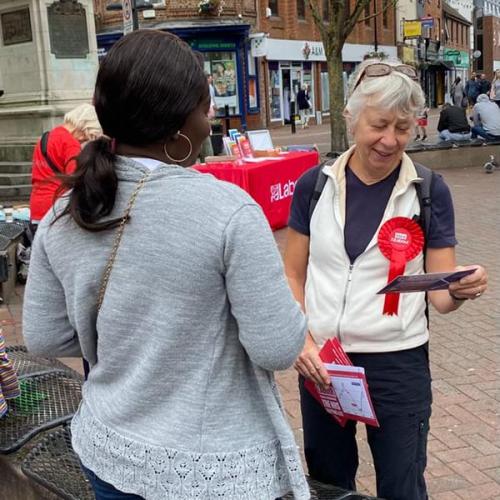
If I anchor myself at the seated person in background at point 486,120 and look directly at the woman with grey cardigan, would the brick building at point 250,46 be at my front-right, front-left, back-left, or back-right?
back-right

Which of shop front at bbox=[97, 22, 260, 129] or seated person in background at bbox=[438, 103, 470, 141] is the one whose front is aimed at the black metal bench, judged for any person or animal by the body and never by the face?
the shop front

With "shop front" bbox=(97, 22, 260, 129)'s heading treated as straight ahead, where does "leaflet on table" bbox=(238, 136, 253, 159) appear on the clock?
The leaflet on table is roughly at 12 o'clock from the shop front.

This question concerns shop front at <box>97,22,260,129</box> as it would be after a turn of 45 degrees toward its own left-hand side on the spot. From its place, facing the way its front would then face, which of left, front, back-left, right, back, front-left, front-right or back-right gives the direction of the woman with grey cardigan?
front-right

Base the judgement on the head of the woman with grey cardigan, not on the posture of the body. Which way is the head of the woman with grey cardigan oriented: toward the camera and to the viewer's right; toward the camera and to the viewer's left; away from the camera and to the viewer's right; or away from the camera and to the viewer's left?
away from the camera and to the viewer's right

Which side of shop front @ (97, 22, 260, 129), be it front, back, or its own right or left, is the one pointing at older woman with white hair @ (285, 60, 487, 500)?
front

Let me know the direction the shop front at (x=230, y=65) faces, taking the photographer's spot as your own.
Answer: facing the viewer
